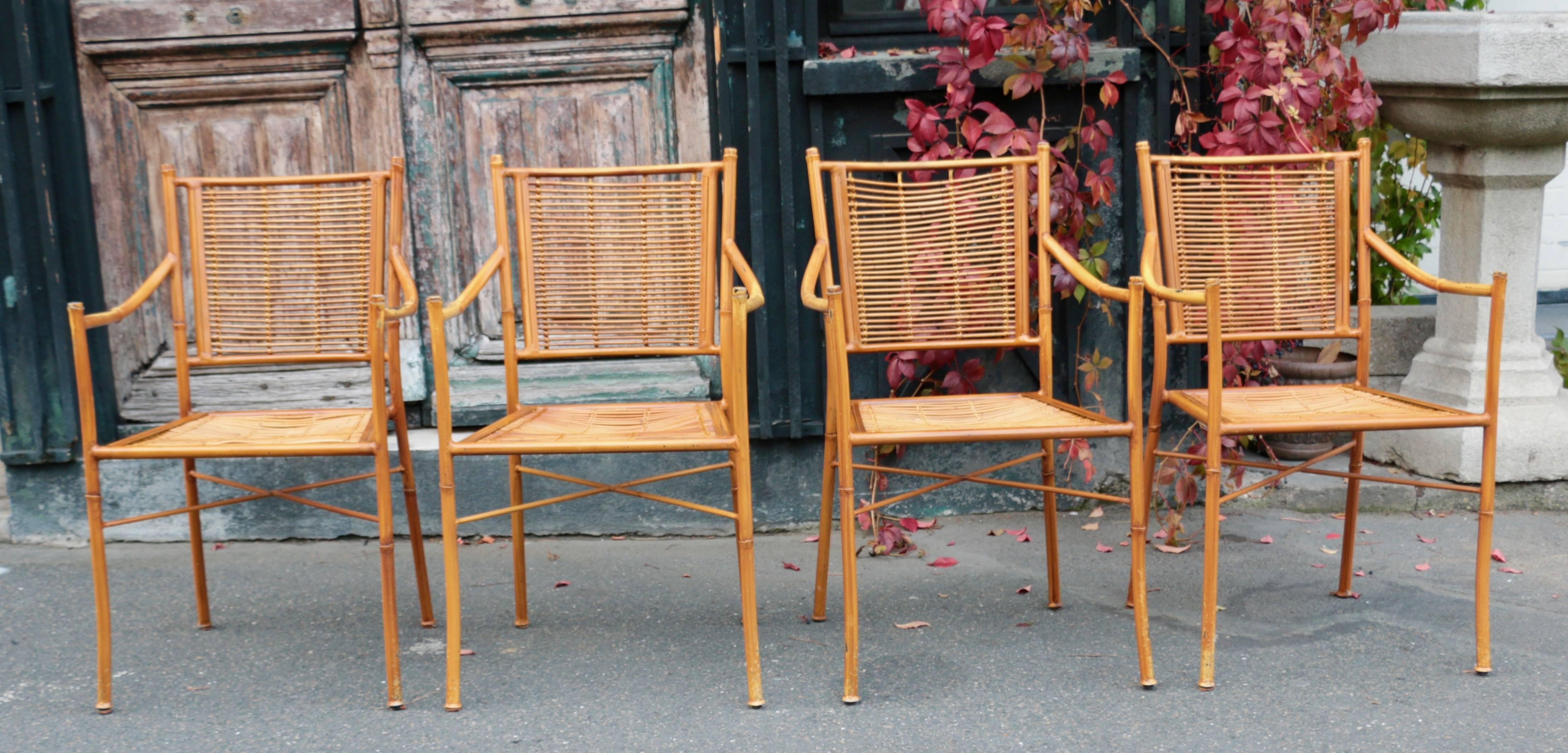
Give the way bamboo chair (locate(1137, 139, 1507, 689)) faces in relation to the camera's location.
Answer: facing the viewer and to the right of the viewer

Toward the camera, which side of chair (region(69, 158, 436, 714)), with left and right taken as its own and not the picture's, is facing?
front

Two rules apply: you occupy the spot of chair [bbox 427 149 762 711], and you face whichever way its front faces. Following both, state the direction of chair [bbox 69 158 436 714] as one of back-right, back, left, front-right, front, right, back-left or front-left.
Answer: right

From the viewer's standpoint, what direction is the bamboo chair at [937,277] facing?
toward the camera

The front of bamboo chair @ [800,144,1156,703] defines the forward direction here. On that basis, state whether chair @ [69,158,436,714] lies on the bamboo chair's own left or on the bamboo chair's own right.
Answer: on the bamboo chair's own right

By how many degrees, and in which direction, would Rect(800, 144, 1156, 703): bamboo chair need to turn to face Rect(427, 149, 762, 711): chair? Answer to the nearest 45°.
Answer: approximately 90° to its right

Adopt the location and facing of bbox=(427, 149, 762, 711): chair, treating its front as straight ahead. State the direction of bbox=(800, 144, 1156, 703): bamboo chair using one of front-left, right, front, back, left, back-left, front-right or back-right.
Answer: left

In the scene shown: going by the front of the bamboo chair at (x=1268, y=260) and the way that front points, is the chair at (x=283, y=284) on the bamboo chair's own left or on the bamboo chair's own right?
on the bamboo chair's own right

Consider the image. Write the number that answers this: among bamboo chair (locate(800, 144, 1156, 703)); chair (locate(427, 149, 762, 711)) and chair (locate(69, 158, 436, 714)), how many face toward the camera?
3

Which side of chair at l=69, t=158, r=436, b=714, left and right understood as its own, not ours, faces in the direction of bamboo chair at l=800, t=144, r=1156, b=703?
left

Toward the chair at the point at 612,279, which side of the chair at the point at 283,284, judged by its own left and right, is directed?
left

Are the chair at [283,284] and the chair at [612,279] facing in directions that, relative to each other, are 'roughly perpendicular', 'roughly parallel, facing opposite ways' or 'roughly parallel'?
roughly parallel

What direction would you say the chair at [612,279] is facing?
toward the camera

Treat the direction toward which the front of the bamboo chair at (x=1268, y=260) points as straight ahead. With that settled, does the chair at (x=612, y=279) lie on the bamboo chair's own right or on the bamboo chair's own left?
on the bamboo chair's own right

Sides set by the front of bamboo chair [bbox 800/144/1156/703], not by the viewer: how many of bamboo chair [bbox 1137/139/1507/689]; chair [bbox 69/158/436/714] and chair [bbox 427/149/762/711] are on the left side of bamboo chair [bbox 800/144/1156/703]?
1
